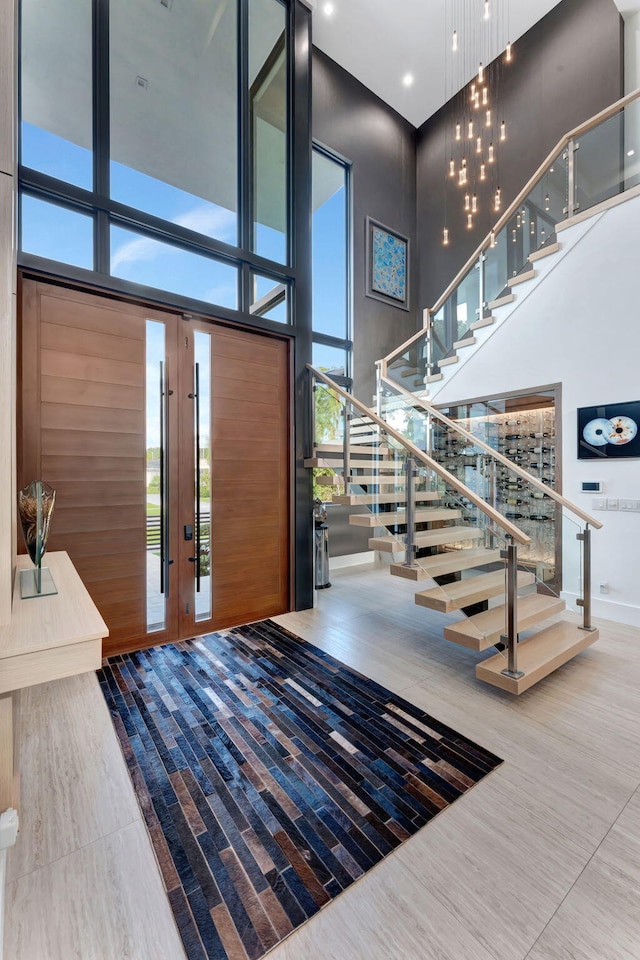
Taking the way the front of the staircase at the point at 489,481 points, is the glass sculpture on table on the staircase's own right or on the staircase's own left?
on the staircase's own right

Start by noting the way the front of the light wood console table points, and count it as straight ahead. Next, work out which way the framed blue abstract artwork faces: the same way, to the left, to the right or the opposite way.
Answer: to the right

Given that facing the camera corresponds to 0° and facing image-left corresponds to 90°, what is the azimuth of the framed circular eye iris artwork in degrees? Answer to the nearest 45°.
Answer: approximately 0°

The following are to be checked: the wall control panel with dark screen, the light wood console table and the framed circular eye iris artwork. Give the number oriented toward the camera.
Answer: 2

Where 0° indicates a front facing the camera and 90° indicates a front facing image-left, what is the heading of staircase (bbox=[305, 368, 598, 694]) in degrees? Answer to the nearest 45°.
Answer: approximately 315°

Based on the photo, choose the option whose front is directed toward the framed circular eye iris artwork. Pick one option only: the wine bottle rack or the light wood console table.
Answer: the light wood console table

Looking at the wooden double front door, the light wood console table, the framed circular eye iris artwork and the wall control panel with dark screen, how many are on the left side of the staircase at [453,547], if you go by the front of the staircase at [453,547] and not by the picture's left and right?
2

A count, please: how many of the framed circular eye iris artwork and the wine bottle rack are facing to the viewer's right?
0

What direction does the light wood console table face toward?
to the viewer's right

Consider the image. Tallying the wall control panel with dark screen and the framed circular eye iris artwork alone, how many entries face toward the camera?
2
